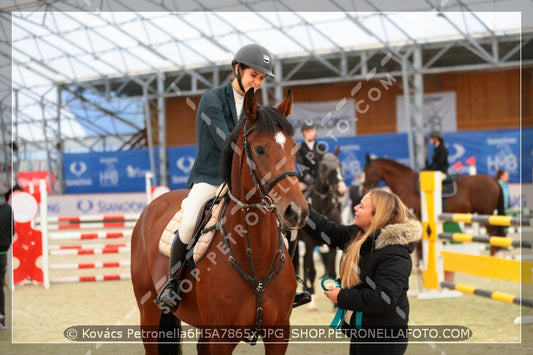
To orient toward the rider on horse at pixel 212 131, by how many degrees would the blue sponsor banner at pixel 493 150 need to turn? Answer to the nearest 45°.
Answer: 0° — it already faces them

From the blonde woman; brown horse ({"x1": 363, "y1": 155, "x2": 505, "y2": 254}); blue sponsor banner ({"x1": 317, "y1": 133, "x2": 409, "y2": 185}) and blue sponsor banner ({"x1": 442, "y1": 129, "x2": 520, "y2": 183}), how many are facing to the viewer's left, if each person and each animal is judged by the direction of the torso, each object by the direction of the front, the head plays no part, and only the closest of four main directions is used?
2

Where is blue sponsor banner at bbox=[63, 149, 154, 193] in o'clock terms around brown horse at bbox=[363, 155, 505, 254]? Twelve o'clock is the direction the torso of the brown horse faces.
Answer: The blue sponsor banner is roughly at 1 o'clock from the brown horse.

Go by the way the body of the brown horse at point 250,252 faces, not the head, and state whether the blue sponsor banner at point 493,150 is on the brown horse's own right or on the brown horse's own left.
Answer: on the brown horse's own left

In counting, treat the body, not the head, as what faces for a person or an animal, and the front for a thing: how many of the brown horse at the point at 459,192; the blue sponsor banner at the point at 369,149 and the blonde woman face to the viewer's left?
2

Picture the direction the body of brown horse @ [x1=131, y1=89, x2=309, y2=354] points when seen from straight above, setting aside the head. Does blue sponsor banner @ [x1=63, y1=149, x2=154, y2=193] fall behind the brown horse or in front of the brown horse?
behind

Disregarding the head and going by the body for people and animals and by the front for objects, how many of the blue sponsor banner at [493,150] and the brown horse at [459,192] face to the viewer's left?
1

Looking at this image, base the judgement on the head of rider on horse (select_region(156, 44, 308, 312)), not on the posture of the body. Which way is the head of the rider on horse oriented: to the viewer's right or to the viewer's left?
to the viewer's right

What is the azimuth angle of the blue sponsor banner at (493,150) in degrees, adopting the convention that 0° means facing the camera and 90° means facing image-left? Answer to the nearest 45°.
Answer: approximately 0°

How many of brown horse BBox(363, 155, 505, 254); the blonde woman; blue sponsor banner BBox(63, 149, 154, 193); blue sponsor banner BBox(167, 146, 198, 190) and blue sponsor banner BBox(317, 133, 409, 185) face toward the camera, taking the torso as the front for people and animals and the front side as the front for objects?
3

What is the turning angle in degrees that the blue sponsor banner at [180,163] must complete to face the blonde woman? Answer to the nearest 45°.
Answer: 0° — it already faces them

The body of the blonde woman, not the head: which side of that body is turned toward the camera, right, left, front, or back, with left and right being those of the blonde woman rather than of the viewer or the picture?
left

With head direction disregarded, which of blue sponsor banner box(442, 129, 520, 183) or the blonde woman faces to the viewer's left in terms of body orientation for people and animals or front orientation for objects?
the blonde woman

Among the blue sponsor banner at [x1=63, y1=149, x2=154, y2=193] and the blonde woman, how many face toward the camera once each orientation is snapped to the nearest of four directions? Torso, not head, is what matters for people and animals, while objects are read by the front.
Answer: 1

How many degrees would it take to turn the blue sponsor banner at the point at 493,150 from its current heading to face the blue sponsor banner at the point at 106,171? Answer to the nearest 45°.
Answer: approximately 90° to its right

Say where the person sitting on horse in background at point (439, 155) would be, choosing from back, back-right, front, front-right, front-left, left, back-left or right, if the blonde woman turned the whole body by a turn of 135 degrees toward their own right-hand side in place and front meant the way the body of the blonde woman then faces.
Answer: front-left
